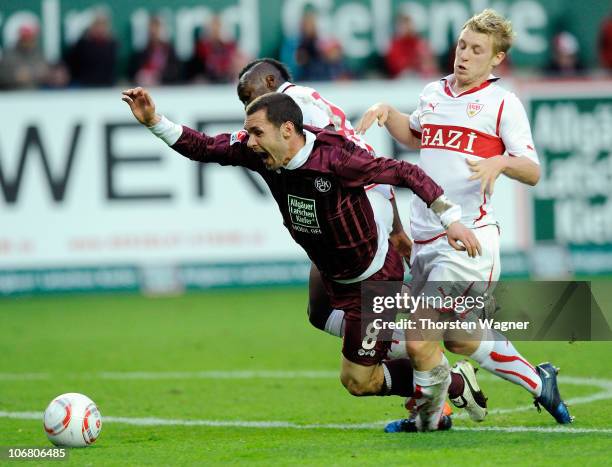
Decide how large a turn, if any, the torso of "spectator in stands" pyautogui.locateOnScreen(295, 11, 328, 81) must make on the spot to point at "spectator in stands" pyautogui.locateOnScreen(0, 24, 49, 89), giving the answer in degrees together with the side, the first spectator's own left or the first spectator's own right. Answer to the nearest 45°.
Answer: approximately 90° to the first spectator's own right

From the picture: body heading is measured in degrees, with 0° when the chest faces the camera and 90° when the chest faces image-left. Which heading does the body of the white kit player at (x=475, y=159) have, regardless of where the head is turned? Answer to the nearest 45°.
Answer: approximately 45°

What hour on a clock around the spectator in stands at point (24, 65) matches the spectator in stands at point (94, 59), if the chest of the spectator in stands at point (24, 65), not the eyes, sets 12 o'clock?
the spectator in stands at point (94, 59) is roughly at 9 o'clock from the spectator in stands at point (24, 65).

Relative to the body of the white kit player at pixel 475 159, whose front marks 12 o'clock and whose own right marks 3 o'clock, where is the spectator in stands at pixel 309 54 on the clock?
The spectator in stands is roughly at 4 o'clock from the white kit player.

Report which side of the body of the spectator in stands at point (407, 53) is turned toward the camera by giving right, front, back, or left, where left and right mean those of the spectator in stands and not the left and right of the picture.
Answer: front

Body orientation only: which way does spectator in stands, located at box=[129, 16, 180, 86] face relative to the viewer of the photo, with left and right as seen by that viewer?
facing the viewer

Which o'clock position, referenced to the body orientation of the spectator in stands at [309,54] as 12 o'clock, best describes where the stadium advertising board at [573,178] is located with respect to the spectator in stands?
The stadium advertising board is roughly at 10 o'clock from the spectator in stands.
